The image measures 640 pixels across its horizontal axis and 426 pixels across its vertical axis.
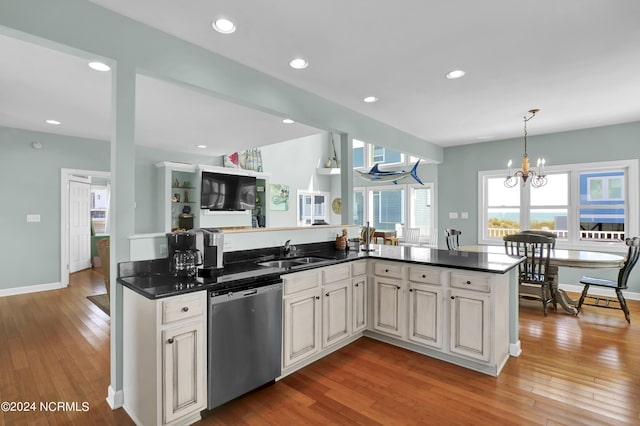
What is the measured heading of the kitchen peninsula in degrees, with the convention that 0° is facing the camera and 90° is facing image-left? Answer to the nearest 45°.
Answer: approximately 0°

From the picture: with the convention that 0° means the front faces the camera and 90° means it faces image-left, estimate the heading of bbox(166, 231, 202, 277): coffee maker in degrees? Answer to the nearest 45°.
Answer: approximately 315°

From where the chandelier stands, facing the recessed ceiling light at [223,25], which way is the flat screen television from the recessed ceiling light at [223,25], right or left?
right

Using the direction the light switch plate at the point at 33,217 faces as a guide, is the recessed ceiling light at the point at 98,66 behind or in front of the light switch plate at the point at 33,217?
in front

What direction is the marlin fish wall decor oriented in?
to the viewer's left

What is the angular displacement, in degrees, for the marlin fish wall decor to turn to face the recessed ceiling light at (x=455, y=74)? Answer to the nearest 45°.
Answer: approximately 90° to its left

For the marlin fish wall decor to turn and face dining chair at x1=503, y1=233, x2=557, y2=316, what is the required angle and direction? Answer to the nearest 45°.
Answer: approximately 135° to its left

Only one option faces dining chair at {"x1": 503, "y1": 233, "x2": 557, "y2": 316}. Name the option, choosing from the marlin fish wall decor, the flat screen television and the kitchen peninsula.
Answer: the flat screen television

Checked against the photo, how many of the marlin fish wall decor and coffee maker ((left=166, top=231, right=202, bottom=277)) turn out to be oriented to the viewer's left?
1

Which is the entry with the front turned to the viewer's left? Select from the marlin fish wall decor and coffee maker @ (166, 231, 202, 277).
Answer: the marlin fish wall decor

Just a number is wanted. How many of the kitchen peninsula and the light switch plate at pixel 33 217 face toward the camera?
2

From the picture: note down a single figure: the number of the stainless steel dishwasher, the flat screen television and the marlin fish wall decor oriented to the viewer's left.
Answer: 1
